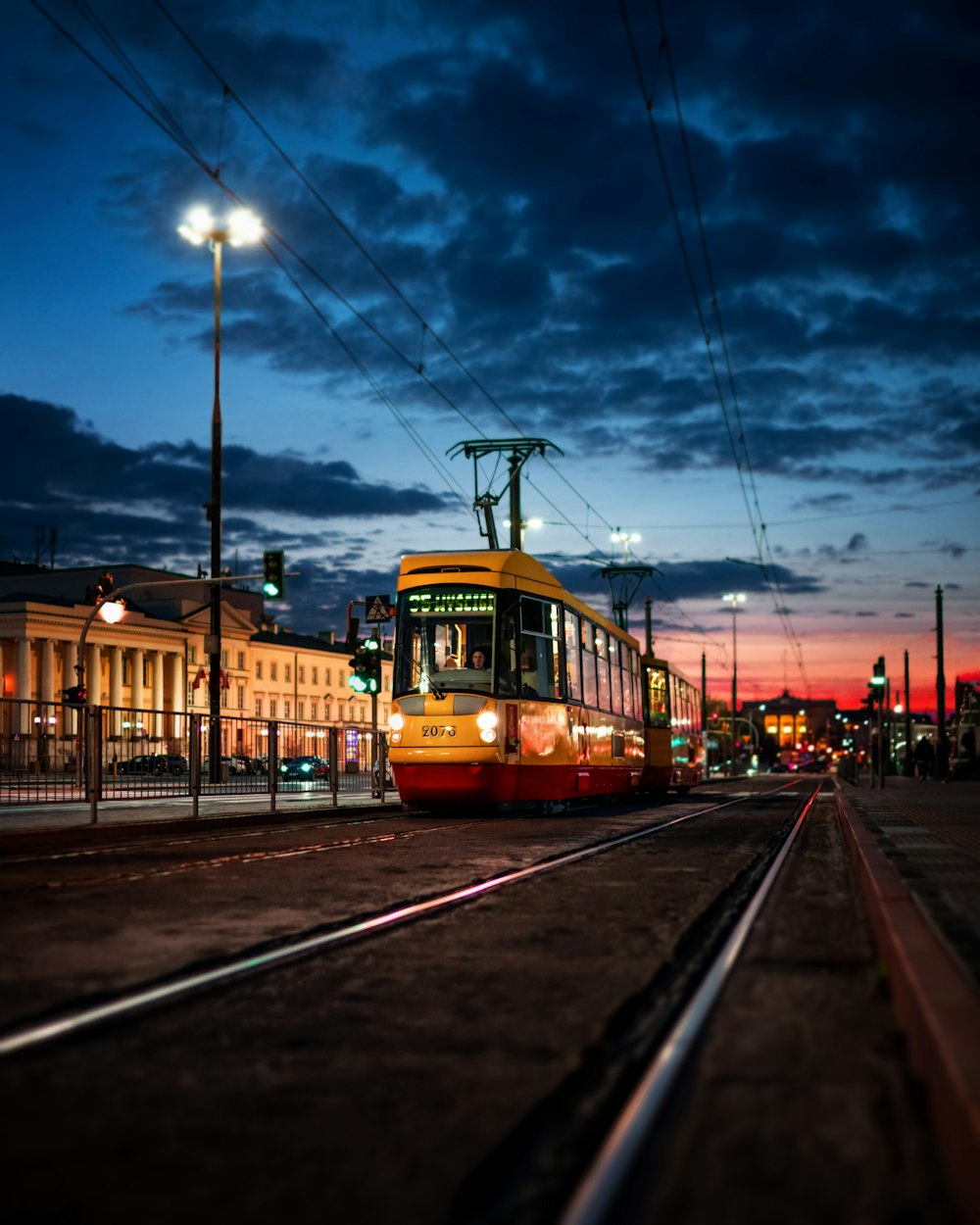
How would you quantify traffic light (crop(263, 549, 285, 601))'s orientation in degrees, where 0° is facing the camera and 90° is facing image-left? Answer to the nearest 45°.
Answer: approximately 0°

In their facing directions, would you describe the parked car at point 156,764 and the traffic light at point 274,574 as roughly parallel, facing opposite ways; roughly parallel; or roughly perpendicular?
roughly perpendicular

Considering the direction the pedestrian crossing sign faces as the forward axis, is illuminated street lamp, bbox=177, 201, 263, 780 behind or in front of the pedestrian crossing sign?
behind

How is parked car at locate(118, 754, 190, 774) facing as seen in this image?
to the viewer's left

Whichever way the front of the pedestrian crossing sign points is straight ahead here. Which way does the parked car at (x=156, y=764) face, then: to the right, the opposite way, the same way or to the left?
to the right

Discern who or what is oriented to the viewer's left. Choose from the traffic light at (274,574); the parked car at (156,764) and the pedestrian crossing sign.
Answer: the parked car

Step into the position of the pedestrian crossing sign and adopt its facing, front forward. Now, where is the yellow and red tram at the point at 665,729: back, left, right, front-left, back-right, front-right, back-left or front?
back-left
